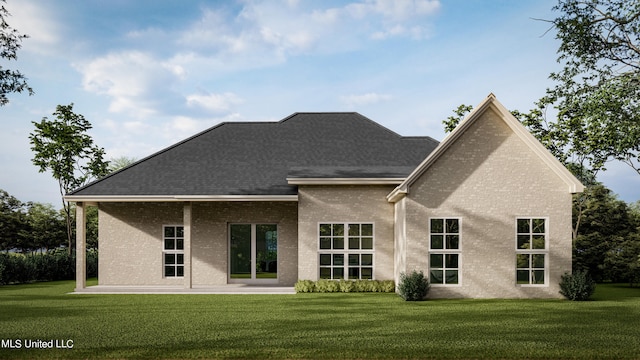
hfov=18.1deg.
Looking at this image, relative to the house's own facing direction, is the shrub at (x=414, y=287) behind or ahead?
behind

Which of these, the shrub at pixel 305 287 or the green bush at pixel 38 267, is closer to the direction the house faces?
the green bush

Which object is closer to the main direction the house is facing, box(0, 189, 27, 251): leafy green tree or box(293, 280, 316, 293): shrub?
the leafy green tree

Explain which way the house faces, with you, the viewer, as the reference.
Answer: facing away from the viewer
